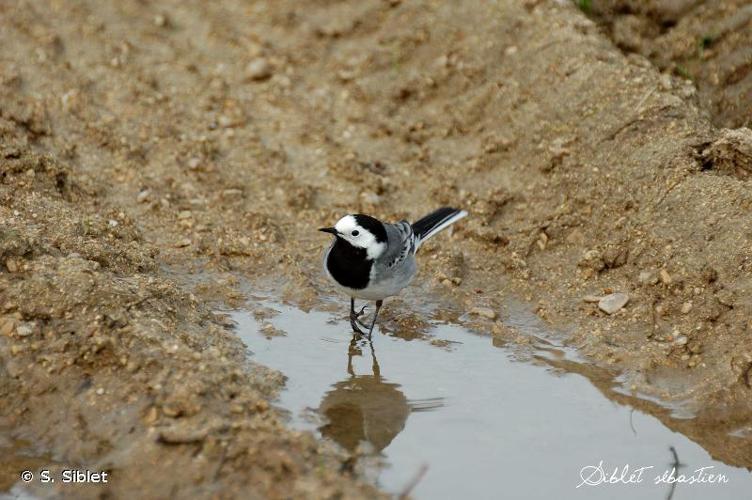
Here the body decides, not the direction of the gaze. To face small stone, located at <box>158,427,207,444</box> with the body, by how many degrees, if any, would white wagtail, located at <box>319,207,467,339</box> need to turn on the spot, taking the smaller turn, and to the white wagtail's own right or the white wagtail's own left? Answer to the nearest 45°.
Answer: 0° — it already faces it

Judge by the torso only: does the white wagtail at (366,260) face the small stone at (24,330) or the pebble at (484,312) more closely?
the small stone

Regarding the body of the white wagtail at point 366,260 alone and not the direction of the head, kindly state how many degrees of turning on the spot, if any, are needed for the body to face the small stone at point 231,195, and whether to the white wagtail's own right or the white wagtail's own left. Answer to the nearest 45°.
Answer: approximately 90° to the white wagtail's own right

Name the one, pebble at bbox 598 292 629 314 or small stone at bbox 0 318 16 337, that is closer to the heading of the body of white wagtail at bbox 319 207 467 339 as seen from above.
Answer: the small stone

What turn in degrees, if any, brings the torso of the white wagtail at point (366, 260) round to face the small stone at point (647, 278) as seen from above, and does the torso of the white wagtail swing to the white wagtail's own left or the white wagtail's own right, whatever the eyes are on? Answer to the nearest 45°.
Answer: approximately 135° to the white wagtail's own left

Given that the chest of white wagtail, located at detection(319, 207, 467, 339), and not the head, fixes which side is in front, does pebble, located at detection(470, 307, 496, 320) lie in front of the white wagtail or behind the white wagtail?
behind

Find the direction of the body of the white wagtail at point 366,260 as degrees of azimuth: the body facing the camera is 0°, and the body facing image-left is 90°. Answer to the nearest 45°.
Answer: approximately 45°

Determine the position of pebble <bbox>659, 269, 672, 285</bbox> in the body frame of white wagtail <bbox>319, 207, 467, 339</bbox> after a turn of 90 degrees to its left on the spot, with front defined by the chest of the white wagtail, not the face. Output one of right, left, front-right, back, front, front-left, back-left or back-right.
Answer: front-left

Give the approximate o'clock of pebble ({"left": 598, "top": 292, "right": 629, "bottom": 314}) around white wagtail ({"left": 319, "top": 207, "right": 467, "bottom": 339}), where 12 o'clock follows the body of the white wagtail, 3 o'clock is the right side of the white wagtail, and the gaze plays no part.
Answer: The pebble is roughly at 7 o'clock from the white wagtail.
